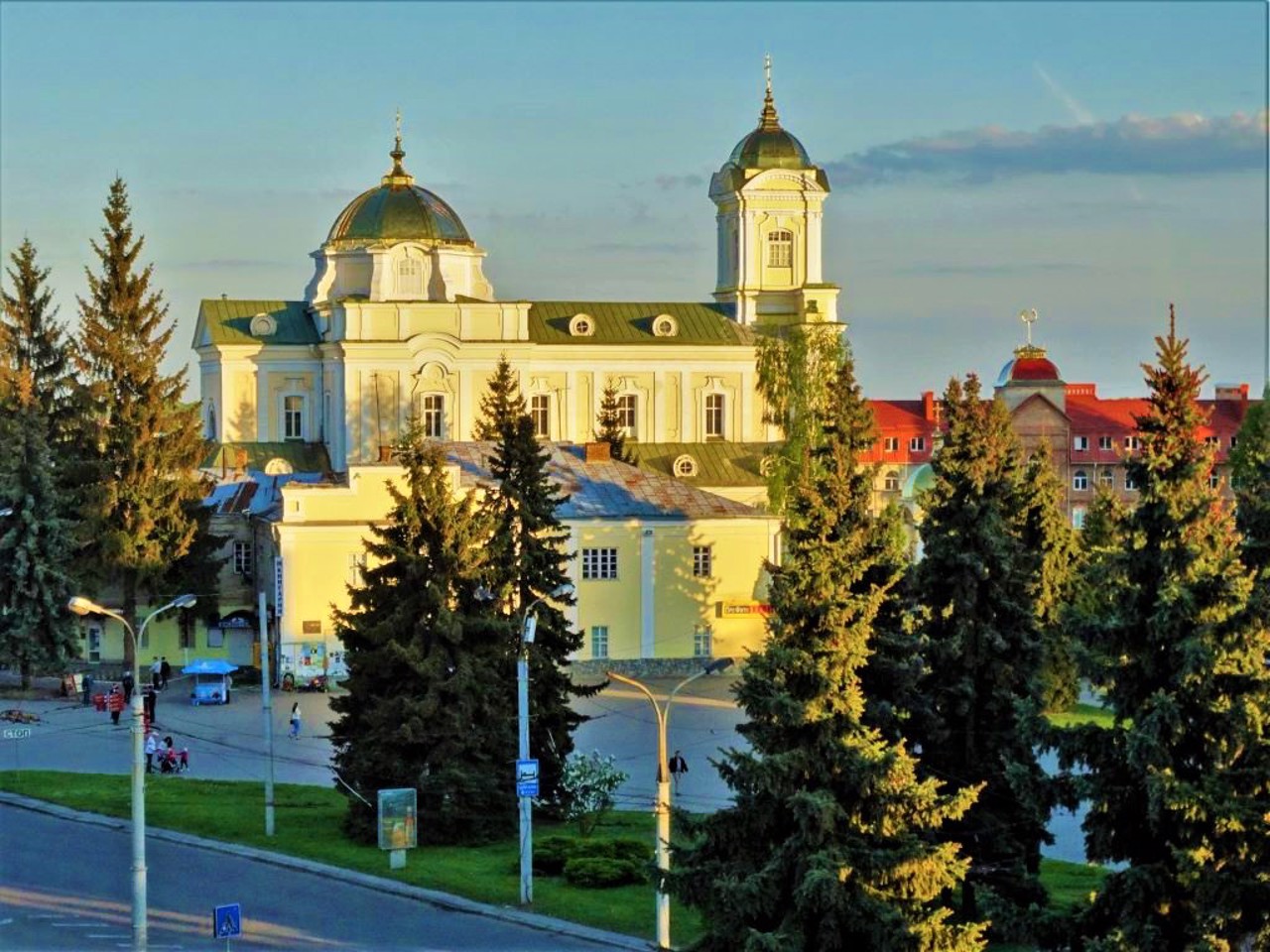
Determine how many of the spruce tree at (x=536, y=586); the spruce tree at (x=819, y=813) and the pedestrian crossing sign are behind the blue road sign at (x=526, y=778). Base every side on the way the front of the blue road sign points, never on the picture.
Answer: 1

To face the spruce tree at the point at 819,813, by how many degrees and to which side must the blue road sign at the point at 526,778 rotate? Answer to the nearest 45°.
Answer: approximately 45° to its left

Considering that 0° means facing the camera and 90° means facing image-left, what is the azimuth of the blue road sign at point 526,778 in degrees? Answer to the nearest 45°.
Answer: approximately 0°

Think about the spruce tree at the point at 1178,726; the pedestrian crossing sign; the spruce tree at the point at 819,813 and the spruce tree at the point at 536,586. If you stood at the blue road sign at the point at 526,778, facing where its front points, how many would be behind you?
1

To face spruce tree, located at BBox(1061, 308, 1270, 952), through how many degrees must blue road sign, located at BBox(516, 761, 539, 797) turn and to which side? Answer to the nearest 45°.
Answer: approximately 45° to its left

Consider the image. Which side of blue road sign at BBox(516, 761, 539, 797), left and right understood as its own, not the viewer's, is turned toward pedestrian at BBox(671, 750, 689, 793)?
back

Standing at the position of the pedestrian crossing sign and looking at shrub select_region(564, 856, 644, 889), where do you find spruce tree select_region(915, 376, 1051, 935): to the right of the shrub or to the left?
right

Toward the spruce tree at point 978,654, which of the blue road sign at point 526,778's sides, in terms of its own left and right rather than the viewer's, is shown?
left

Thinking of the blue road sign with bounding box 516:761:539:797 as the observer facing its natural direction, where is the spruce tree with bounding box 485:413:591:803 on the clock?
The spruce tree is roughly at 6 o'clock from the blue road sign.

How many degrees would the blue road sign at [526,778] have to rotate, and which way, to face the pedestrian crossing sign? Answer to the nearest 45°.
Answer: approximately 45° to its right
